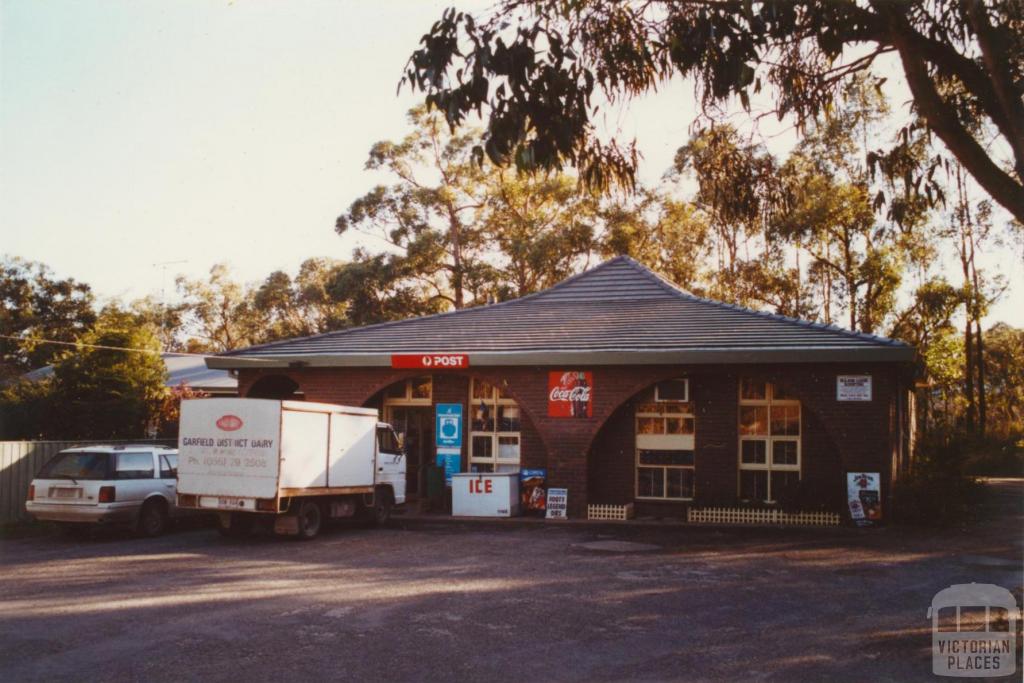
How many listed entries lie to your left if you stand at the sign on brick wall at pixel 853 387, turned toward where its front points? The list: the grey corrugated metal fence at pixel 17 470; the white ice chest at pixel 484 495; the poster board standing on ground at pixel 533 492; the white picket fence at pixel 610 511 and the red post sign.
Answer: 0

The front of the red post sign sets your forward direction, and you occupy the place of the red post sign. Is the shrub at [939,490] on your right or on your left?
on your left

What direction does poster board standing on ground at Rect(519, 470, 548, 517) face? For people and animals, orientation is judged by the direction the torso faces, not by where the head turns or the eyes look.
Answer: toward the camera

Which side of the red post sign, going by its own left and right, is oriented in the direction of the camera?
front

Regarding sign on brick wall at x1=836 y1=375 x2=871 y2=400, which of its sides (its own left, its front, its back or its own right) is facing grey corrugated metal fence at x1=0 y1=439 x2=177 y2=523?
right

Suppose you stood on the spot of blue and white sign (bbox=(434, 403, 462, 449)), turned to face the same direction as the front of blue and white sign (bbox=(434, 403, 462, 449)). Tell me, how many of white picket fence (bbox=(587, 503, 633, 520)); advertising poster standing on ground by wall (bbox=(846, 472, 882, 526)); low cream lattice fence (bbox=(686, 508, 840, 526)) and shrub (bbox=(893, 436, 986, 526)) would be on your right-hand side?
0

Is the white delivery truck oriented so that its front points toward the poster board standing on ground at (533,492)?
yes

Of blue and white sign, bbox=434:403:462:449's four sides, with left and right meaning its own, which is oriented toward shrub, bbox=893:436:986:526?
left

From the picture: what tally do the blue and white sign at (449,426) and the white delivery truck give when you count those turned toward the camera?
1

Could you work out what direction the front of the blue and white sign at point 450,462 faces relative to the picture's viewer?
facing the viewer

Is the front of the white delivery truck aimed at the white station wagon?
no

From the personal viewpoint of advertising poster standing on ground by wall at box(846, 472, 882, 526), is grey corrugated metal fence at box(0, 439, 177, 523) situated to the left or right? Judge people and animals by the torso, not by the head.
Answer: on its right

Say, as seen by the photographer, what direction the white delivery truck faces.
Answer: facing away from the viewer and to the right of the viewer

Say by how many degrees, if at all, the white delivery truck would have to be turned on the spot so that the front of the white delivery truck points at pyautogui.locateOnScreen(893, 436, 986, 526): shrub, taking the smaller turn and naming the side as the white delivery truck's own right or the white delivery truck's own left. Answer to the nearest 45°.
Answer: approximately 45° to the white delivery truck's own right

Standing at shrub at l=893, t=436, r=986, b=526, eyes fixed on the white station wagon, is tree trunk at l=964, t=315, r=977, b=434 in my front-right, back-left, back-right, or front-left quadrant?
back-right

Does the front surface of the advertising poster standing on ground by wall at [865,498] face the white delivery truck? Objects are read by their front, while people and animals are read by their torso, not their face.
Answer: no

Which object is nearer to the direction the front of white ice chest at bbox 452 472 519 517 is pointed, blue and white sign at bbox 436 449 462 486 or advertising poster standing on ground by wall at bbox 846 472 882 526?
the advertising poster standing on ground by wall

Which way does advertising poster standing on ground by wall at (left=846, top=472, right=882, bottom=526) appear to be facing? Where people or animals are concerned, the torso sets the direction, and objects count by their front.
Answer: toward the camera
